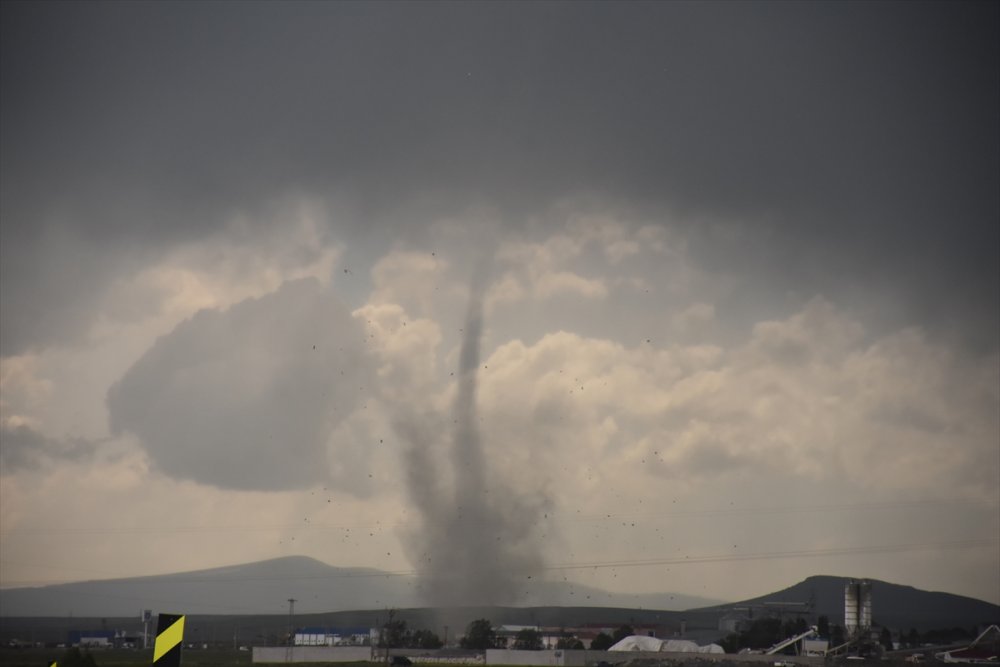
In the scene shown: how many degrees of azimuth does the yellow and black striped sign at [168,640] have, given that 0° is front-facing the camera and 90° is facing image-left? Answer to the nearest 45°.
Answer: approximately 0°
